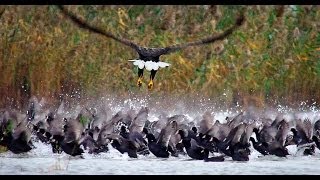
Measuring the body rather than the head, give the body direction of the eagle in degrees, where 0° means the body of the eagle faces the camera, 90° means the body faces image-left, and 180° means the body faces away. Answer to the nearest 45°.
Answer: approximately 180°
